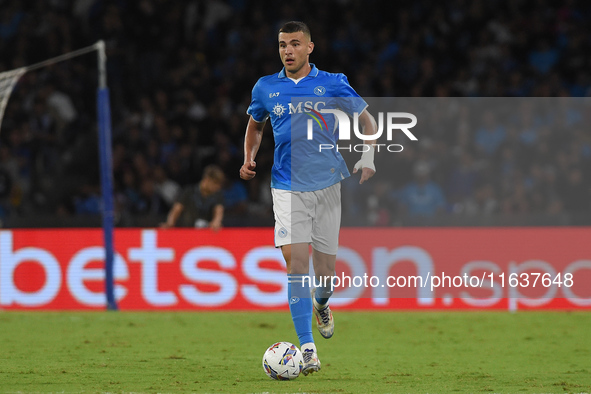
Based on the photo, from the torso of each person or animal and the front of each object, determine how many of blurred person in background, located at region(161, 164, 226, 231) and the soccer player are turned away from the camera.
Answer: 0

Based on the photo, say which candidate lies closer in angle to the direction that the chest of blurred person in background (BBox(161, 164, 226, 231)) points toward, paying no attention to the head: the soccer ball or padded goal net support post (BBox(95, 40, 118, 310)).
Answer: the soccer ball

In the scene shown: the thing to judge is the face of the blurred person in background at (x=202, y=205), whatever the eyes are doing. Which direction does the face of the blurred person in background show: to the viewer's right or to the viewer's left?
to the viewer's left

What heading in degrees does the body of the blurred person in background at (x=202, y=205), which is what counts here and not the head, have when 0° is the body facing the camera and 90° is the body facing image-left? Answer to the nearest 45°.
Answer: approximately 315°

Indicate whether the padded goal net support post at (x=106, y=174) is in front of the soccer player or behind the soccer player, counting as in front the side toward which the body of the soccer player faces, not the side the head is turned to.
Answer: behind
